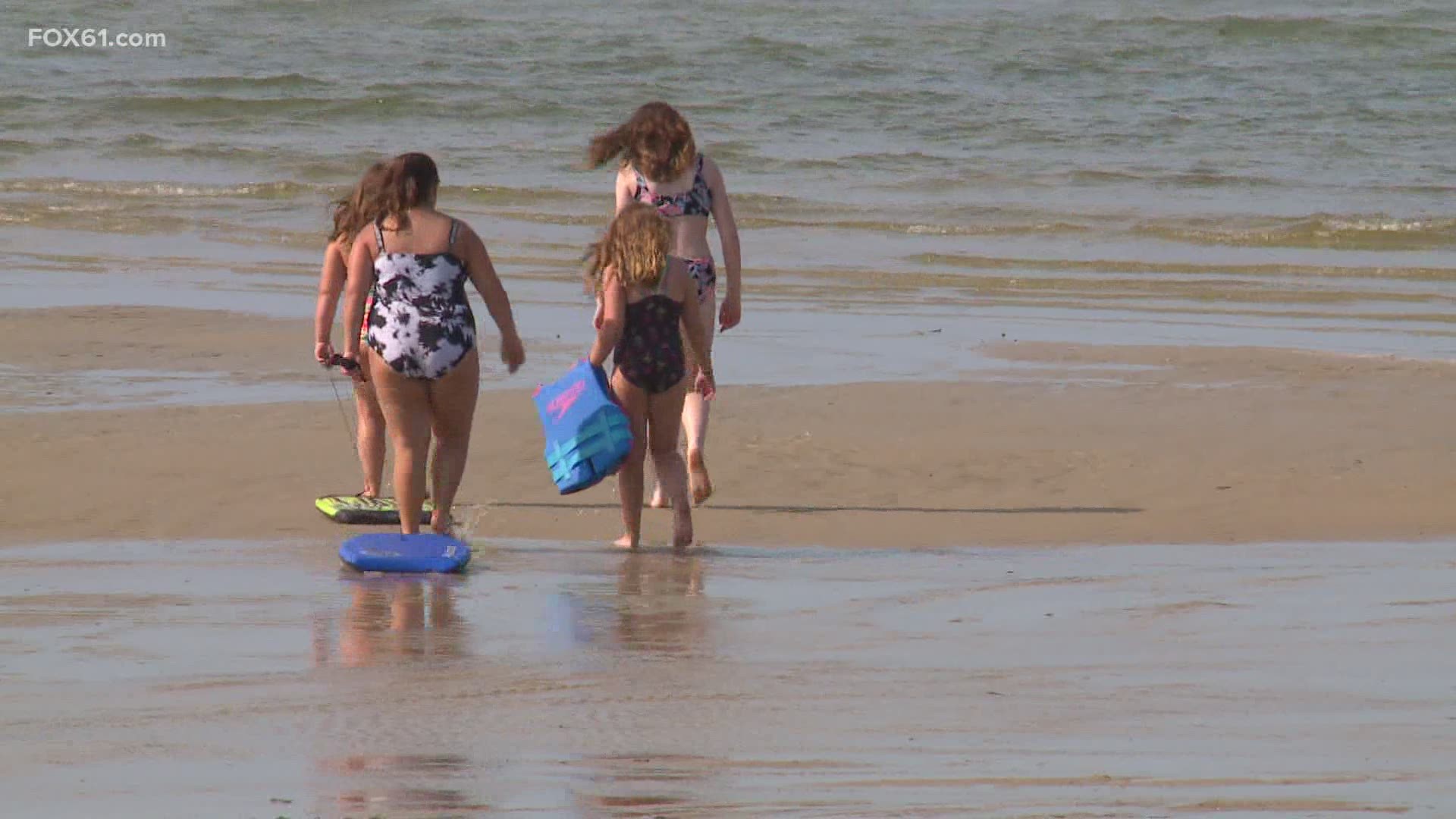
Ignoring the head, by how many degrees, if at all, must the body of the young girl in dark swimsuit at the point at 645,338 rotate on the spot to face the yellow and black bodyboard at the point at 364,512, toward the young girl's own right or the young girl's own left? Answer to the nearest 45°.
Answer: approximately 90° to the young girl's own left

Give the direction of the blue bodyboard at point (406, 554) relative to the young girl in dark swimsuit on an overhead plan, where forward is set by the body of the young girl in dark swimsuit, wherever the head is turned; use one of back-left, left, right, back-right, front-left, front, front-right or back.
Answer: back-left

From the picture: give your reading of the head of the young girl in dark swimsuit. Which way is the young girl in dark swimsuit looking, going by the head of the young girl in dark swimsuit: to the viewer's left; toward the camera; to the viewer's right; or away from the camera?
away from the camera

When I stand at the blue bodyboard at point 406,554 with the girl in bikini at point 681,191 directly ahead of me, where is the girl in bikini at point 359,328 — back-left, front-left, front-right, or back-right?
front-left

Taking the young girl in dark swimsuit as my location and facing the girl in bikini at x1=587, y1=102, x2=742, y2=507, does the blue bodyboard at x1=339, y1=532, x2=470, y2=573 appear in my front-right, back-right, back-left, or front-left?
back-left

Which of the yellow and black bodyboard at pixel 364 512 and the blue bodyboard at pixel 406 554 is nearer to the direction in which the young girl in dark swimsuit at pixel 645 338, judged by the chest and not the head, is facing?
the yellow and black bodyboard

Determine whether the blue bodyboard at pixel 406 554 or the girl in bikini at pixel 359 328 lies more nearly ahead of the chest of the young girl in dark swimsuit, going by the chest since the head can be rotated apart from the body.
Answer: the girl in bikini

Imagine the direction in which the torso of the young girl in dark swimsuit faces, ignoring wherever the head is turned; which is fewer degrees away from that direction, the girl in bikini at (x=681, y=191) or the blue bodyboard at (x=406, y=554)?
the girl in bikini

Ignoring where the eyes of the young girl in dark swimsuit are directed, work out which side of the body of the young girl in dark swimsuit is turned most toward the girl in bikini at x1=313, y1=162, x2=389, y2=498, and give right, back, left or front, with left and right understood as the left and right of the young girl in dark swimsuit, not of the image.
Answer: left

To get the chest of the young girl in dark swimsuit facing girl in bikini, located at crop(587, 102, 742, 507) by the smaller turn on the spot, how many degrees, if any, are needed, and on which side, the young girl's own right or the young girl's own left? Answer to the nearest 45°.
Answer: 0° — they already face them

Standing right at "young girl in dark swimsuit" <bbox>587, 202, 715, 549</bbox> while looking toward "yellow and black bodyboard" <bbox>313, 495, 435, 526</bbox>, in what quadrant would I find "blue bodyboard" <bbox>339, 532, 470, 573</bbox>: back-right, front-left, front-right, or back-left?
front-left

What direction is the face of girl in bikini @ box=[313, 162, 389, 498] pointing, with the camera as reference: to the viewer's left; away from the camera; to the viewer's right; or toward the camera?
away from the camera

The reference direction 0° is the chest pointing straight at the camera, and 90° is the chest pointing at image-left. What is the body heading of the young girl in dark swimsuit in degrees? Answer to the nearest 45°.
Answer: approximately 180°

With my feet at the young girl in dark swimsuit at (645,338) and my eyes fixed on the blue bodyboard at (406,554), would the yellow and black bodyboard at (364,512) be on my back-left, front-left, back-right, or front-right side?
front-right
